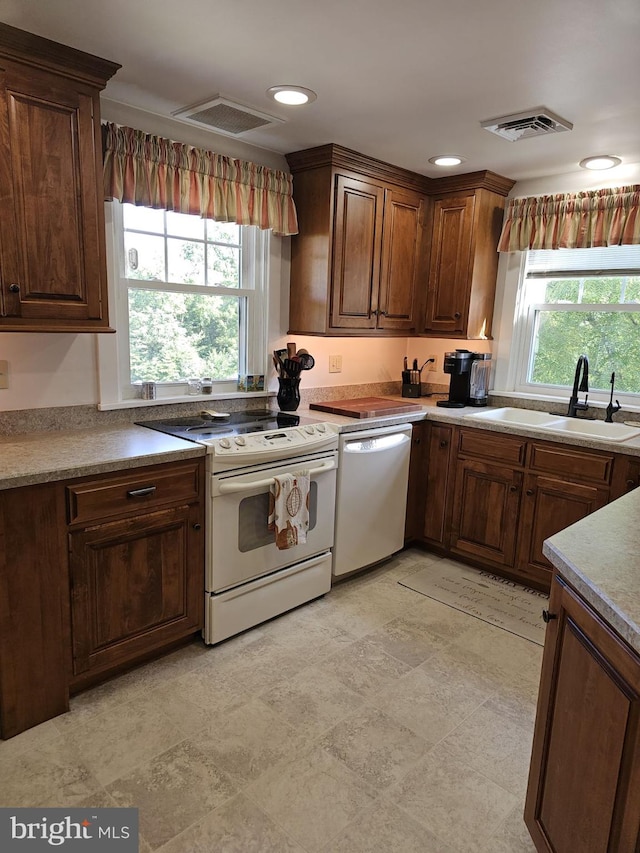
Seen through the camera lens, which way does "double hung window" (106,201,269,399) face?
facing the viewer and to the right of the viewer

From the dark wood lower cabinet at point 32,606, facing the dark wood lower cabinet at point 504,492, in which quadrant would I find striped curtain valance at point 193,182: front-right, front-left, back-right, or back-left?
front-left

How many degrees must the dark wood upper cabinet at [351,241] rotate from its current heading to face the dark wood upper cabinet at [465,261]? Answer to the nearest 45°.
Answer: approximately 90° to its left

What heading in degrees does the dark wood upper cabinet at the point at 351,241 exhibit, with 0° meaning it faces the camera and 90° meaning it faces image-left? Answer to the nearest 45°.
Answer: approximately 315°

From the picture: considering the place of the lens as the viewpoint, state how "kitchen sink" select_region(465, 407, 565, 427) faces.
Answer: facing the viewer and to the left of the viewer

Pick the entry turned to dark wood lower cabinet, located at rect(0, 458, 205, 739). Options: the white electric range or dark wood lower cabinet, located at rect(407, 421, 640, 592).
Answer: dark wood lower cabinet, located at rect(407, 421, 640, 592)

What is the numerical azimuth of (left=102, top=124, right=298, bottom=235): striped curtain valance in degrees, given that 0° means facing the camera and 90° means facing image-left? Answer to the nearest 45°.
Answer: approximately 315°

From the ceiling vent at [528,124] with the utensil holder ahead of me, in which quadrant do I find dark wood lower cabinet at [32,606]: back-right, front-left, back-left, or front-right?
front-left

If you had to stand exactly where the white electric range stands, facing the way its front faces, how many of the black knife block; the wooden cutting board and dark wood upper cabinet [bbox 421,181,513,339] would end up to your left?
3
